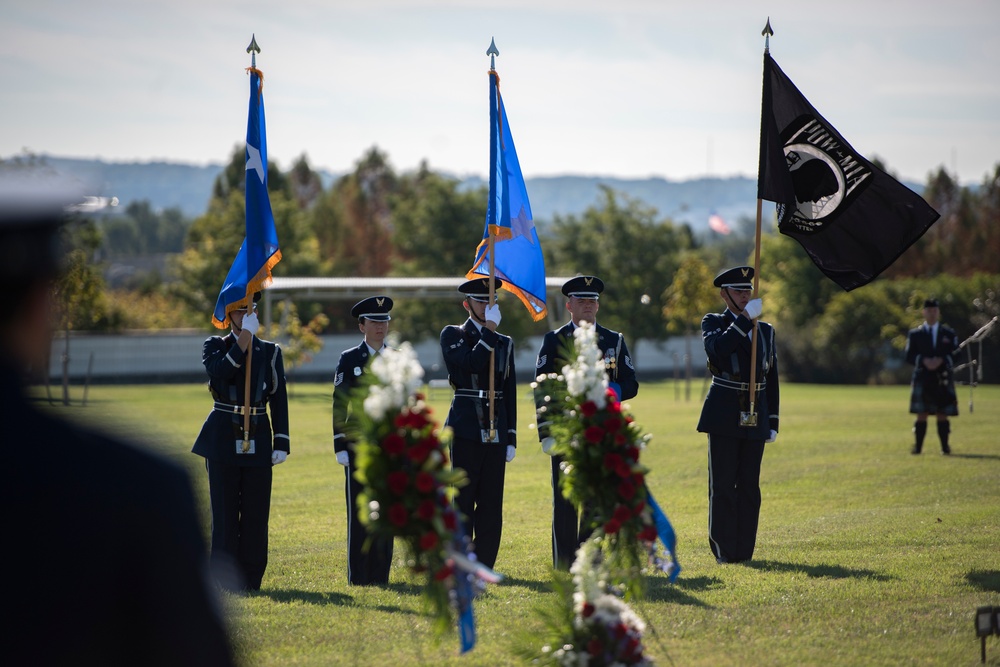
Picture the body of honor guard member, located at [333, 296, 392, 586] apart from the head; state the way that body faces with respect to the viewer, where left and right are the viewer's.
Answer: facing the viewer and to the right of the viewer

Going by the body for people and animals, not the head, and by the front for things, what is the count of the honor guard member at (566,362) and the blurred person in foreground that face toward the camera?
1

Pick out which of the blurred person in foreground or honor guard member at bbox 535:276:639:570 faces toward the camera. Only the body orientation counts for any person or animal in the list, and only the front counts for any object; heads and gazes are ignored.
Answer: the honor guard member

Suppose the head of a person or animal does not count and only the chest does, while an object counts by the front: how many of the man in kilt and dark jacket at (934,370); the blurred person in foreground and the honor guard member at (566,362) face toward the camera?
2

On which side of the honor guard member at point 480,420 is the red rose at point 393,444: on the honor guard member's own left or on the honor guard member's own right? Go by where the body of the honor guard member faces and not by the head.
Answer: on the honor guard member's own right

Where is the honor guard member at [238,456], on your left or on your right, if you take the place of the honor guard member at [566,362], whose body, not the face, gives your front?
on your right

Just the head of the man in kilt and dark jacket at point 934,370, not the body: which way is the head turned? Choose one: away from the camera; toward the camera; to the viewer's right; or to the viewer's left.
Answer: toward the camera

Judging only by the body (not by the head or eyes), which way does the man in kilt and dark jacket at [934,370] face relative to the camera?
toward the camera

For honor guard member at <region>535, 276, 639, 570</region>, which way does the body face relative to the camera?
toward the camera

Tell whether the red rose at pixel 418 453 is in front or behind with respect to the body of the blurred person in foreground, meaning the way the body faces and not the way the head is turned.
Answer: in front

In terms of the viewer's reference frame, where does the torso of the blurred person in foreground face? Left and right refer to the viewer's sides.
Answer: facing away from the viewer and to the right of the viewer

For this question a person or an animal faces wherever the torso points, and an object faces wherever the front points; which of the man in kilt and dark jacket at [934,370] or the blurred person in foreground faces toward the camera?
the man in kilt and dark jacket

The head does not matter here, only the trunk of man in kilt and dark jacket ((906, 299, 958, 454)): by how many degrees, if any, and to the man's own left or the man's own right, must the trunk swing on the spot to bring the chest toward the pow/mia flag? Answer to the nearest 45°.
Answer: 0° — they already face it
